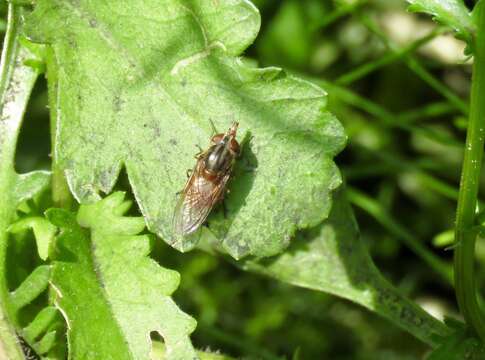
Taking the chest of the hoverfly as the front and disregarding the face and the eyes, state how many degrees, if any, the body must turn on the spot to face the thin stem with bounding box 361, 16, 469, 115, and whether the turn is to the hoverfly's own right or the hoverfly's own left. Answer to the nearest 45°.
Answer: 0° — it already faces it

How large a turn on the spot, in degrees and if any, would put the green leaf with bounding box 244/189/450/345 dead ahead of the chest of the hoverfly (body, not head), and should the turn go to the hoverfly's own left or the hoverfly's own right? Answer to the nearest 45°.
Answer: approximately 45° to the hoverfly's own right

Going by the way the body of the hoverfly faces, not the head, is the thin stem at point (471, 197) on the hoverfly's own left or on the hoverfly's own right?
on the hoverfly's own right

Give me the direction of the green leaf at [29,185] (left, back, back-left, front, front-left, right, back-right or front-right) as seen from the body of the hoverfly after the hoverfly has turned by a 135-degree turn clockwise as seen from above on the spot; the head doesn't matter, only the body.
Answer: right

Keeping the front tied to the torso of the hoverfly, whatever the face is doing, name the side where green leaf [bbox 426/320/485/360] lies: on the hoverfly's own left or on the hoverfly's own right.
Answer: on the hoverfly's own right

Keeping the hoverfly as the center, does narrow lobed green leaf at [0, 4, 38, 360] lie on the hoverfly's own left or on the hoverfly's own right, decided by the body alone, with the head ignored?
on the hoverfly's own left

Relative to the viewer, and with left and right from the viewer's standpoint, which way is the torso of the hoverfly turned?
facing away from the viewer and to the right of the viewer

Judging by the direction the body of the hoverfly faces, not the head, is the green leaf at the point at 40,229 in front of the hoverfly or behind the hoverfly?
behind
